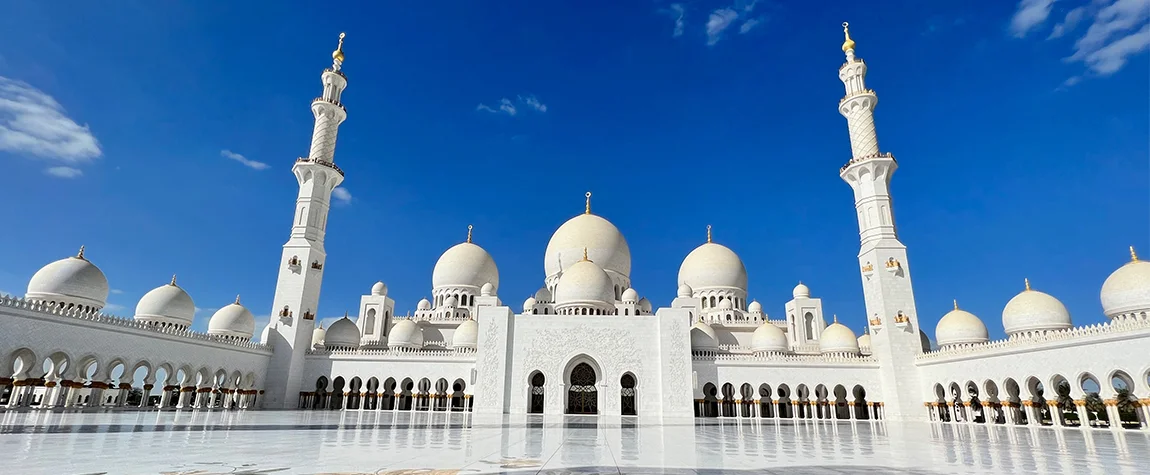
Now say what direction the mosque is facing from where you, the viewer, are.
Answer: facing the viewer
